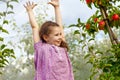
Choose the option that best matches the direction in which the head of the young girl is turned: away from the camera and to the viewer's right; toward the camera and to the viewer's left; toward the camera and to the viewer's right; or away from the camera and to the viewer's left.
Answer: toward the camera and to the viewer's right

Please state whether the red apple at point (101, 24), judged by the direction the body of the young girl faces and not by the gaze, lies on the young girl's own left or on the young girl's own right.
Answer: on the young girl's own left

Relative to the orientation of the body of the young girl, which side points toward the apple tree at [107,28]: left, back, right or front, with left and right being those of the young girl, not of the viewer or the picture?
left

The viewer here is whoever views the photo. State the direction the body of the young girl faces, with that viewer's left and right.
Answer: facing the viewer and to the right of the viewer
